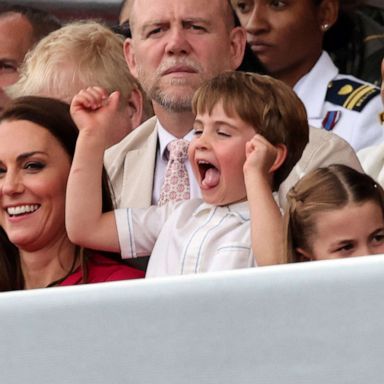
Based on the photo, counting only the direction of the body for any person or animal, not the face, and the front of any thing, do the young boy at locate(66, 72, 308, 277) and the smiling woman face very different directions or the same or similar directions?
same or similar directions

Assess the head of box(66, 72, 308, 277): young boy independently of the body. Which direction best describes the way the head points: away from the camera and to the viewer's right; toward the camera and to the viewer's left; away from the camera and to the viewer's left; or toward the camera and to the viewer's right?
toward the camera and to the viewer's left

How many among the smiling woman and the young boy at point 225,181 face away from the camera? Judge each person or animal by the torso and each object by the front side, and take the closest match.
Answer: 0

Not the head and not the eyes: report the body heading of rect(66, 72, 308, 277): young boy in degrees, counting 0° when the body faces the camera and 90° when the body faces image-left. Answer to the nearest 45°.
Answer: approximately 45°

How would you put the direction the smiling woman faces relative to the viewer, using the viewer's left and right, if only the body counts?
facing the viewer and to the left of the viewer
